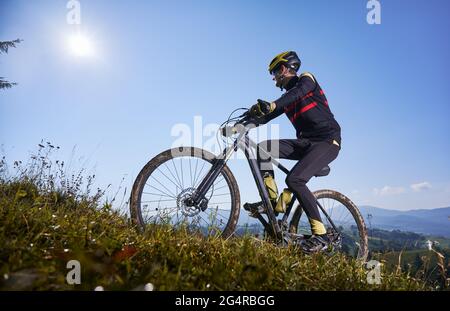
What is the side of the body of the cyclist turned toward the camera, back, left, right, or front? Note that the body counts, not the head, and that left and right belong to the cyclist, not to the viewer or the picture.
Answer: left
